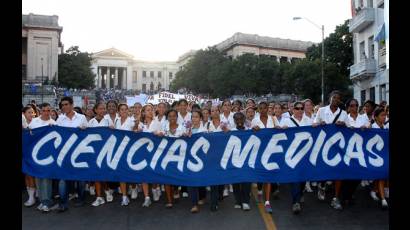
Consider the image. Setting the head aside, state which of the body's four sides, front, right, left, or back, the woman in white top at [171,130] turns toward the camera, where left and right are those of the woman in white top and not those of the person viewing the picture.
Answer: front

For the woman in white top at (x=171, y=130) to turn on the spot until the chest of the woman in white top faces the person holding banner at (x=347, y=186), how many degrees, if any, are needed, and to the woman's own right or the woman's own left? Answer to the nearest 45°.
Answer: approximately 90° to the woman's own left

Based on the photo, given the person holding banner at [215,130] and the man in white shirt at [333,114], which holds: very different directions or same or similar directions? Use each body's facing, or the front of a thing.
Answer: same or similar directions

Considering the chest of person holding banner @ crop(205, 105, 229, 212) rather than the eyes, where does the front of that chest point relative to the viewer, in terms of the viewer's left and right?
facing the viewer

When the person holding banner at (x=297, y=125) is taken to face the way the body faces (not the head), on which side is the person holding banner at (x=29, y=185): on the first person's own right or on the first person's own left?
on the first person's own right

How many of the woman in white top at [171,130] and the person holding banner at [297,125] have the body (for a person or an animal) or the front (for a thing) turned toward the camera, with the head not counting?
2

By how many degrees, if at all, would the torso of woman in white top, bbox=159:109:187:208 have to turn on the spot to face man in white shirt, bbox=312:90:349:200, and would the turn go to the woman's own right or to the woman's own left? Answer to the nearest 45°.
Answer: approximately 90° to the woman's own left

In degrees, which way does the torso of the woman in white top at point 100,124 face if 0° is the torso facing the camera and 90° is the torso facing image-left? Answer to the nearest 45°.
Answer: approximately 0°

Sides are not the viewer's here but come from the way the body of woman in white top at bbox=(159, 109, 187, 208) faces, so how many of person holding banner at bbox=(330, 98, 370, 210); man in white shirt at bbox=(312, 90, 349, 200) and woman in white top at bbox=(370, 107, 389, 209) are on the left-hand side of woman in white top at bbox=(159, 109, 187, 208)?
3

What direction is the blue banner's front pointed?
toward the camera

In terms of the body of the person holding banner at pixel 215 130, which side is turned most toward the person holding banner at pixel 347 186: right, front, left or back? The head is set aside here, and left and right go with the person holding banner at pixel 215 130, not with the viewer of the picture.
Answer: left

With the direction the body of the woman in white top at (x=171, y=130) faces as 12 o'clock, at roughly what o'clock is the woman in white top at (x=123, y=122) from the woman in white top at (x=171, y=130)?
the woman in white top at (x=123, y=122) is roughly at 4 o'clock from the woman in white top at (x=171, y=130).

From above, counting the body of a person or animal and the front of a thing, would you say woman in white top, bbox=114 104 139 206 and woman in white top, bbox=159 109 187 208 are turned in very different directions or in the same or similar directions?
same or similar directions

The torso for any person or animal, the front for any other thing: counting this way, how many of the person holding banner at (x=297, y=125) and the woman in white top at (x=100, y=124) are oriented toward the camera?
2
